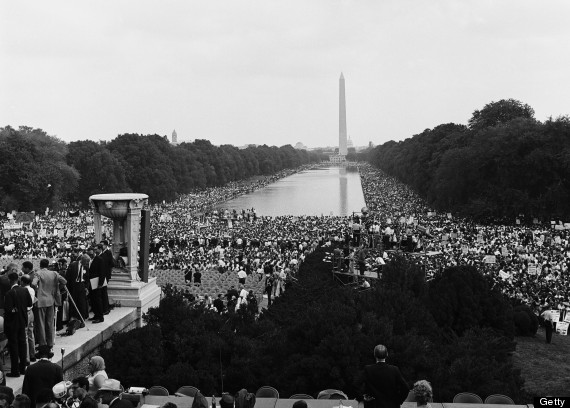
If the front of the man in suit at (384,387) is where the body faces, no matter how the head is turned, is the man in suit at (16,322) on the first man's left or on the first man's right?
on the first man's left

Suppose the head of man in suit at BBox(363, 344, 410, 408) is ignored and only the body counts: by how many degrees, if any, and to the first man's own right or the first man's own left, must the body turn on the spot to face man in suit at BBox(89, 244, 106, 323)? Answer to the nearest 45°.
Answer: approximately 45° to the first man's own left

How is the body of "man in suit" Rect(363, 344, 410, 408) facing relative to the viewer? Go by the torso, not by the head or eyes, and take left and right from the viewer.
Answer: facing away from the viewer

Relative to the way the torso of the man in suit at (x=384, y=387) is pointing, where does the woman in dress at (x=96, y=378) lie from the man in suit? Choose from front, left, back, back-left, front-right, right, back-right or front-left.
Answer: left

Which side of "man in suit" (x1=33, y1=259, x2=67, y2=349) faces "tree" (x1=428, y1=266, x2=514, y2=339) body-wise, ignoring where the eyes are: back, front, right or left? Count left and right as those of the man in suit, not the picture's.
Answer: right

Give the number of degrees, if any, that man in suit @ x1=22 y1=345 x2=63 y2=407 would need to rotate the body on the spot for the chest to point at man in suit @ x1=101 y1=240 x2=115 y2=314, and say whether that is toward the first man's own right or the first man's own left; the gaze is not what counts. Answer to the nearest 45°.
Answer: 0° — they already face them

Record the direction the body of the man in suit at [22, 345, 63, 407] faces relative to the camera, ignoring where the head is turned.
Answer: away from the camera

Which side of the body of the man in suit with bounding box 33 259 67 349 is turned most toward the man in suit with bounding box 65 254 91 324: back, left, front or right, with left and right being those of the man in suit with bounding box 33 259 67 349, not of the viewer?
front

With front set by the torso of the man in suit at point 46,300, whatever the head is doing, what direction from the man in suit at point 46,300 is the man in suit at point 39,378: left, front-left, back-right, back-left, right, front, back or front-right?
back

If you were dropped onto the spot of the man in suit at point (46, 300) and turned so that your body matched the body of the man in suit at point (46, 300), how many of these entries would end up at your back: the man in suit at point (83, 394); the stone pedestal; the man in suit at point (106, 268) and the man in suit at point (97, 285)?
1

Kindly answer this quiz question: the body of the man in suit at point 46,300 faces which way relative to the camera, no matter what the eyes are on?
away from the camera
